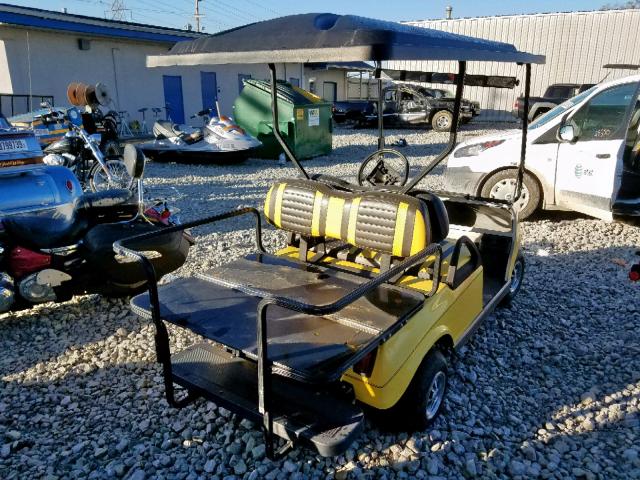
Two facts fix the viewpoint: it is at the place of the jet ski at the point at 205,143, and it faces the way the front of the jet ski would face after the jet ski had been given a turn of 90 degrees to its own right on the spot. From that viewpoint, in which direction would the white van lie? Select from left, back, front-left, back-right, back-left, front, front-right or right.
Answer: front-left

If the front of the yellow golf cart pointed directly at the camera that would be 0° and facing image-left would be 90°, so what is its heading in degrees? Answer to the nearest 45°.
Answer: approximately 225°

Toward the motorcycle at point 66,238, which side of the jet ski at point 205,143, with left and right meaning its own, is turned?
right

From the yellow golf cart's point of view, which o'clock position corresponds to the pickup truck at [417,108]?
The pickup truck is roughly at 11 o'clock from the yellow golf cart.

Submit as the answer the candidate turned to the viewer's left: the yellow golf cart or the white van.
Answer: the white van

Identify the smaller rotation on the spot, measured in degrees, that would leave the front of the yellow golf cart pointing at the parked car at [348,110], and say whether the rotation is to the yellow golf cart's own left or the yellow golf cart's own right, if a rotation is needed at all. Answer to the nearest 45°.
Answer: approximately 45° to the yellow golf cart's own left

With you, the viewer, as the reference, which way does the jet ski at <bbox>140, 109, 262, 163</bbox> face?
facing to the right of the viewer

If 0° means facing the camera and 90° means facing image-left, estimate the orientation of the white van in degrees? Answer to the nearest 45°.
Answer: approximately 90°

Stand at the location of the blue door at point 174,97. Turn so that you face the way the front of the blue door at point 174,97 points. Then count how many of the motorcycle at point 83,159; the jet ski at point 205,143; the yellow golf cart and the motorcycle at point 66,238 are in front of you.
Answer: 4

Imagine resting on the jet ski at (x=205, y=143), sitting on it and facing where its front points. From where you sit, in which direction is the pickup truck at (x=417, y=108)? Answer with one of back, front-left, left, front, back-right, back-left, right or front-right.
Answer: front-left

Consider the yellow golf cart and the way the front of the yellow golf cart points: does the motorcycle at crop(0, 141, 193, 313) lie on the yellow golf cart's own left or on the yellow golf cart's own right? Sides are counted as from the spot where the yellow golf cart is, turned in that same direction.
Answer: on the yellow golf cart's own left

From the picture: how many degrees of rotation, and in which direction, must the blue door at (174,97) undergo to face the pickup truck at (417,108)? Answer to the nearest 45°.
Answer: approximately 90° to its left

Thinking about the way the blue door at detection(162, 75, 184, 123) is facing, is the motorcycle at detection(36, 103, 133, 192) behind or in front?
in front

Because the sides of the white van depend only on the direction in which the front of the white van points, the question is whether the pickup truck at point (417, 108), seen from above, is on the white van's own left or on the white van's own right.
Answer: on the white van's own right

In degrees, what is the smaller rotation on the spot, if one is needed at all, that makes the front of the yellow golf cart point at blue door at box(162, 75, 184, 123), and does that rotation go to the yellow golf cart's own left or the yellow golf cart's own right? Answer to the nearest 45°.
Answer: approximately 45° to the yellow golf cart's own left
